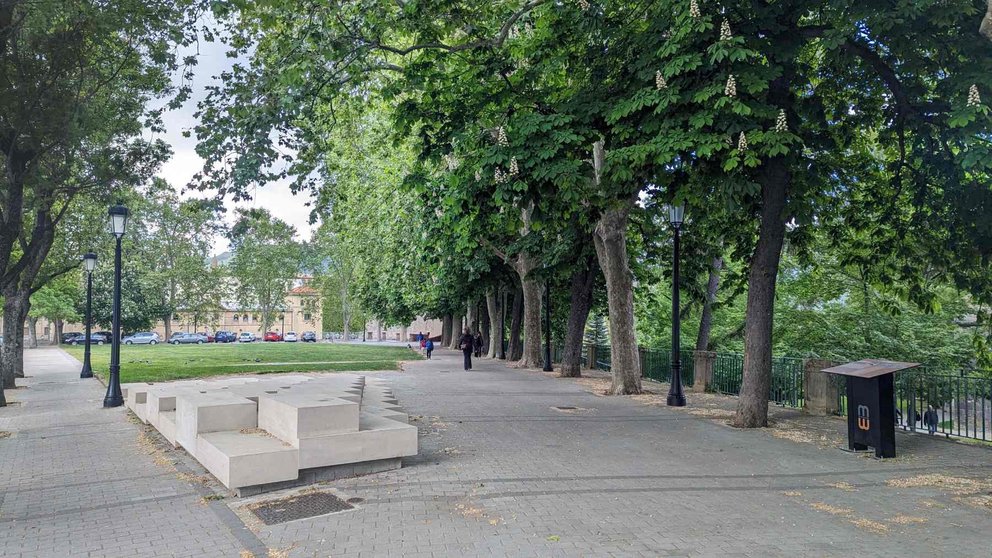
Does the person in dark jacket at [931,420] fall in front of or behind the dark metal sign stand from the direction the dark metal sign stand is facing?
behind

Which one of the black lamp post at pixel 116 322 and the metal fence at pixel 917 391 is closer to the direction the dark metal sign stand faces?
the black lamp post

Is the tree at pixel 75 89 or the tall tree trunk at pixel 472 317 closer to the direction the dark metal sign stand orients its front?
the tree

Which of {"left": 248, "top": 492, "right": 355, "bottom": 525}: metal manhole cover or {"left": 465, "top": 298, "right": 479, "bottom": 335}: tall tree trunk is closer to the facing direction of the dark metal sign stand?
the metal manhole cover

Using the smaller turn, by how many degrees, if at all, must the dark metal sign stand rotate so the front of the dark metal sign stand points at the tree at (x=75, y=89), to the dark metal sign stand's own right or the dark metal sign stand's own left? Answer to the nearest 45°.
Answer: approximately 45° to the dark metal sign stand's own right

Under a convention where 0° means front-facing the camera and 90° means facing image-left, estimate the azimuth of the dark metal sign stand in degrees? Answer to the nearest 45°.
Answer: approximately 45°

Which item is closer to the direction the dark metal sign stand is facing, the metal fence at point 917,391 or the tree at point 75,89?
the tree

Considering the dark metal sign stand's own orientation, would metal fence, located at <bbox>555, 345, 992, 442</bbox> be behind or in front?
behind

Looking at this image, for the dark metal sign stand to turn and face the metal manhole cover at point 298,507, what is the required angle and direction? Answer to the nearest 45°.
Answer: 0° — it already faces it

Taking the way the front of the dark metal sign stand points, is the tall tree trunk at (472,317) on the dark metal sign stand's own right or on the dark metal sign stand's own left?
on the dark metal sign stand's own right
